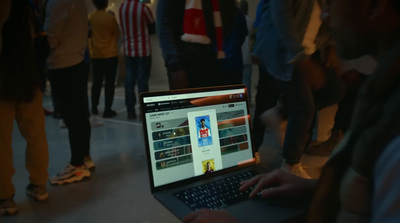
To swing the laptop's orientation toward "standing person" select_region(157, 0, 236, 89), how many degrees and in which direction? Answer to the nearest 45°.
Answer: approximately 135° to its left

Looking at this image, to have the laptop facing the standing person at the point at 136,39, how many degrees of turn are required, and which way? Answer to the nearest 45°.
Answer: approximately 135° to its left

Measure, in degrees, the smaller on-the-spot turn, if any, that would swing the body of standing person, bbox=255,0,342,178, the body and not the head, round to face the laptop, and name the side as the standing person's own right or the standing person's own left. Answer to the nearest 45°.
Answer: approximately 45° to the standing person's own right

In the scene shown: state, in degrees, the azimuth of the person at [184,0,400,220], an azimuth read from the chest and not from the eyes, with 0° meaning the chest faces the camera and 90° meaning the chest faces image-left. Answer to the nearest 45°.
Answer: approximately 90°

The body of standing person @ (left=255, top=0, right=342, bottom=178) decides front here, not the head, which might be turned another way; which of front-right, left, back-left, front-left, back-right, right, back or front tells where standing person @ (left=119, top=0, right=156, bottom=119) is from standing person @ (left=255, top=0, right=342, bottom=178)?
back

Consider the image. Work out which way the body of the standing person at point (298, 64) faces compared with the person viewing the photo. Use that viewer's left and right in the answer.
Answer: facing the viewer and to the right of the viewer
